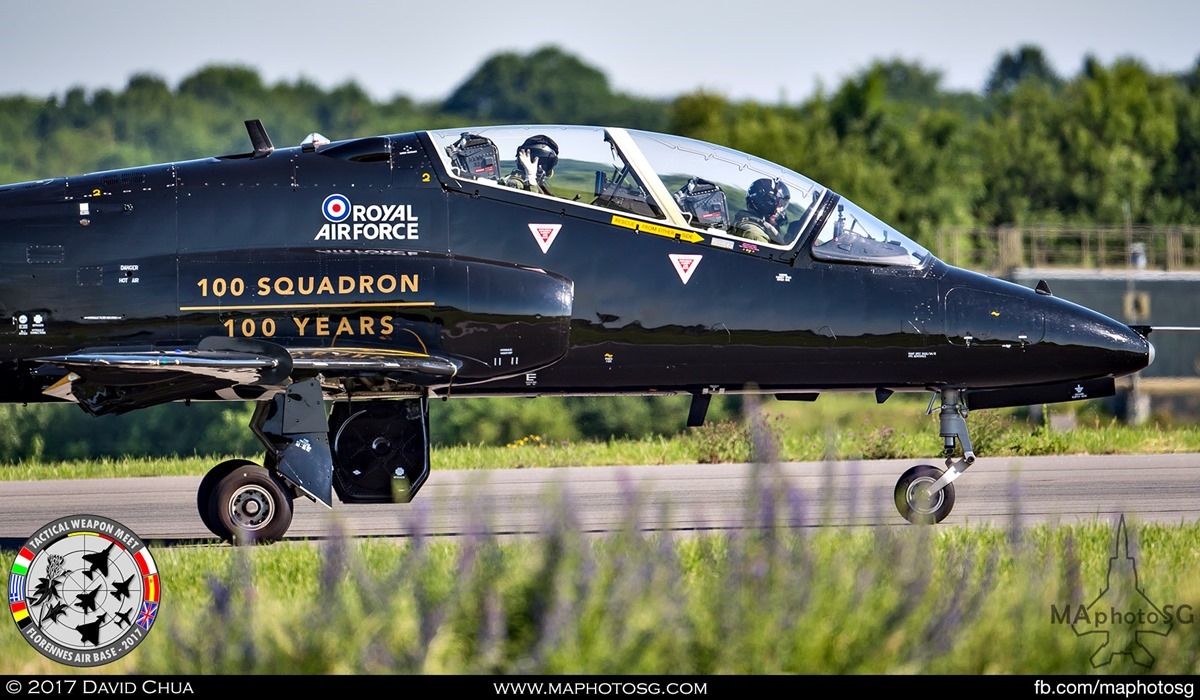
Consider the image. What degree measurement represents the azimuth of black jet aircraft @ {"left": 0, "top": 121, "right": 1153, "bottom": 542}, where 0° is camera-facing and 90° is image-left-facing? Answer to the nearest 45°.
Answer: approximately 270°
